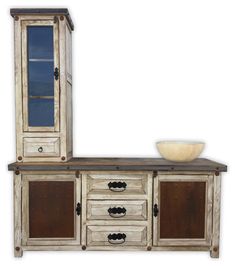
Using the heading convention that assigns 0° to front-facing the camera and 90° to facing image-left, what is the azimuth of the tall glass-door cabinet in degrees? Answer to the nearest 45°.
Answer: approximately 0°

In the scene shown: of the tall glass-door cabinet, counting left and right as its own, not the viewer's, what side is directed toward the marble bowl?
left
